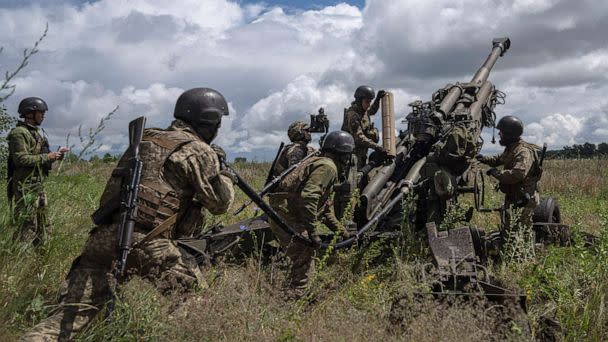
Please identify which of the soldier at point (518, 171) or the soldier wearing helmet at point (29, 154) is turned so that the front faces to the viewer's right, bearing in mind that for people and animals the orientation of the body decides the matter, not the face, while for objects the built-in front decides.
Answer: the soldier wearing helmet

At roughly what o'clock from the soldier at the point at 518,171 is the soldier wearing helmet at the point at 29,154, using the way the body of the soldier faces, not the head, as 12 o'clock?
The soldier wearing helmet is roughly at 11 o'clock from the soldier.

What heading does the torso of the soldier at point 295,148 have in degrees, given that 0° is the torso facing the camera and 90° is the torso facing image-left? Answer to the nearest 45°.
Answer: approximately 270°

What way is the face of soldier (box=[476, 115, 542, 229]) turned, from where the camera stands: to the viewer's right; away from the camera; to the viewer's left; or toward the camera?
to the viewer's left

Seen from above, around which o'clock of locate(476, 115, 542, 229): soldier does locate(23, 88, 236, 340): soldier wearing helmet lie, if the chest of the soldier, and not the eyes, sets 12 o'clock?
The soldier wearing helmet is roughly at 10 o'clock from the soldier.

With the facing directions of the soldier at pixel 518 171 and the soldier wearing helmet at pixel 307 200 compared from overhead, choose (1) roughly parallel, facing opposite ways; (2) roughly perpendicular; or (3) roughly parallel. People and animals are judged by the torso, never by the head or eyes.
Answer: roughly parallel, facing opposite ways

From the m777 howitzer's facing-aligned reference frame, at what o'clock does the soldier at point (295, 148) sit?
The soldier is roughly at 7 o'clock from the m777 howitzer.

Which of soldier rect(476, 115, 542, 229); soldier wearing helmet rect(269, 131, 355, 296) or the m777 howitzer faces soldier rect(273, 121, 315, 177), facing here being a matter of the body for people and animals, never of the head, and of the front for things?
soldier rect(476, 115, 542, 229)

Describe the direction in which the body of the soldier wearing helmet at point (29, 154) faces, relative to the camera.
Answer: to the viewer's right

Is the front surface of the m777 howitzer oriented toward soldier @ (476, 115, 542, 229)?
no

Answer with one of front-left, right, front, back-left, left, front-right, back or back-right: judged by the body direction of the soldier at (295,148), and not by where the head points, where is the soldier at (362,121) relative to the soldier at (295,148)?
front-left

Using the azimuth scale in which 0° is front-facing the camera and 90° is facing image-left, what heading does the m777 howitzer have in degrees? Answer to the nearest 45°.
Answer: approximately 225°

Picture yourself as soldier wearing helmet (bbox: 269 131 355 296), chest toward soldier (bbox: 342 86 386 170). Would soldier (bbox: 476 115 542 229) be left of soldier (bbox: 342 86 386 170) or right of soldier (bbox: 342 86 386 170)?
right

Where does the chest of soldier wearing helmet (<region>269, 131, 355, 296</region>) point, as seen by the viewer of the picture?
to the viewer's right

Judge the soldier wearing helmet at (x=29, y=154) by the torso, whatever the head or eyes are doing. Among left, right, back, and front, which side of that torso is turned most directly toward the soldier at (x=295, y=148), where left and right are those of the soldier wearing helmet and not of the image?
front

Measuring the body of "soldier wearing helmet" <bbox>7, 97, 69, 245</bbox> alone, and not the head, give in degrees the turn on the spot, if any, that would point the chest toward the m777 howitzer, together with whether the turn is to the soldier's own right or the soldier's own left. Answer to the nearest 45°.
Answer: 0° — they already face it

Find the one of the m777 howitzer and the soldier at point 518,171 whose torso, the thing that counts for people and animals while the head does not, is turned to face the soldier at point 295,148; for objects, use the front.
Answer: the soldier at point 518,171

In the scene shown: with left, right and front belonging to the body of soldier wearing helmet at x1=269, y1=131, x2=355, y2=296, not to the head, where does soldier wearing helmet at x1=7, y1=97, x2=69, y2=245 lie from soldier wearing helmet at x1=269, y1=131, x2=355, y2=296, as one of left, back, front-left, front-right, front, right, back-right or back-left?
back

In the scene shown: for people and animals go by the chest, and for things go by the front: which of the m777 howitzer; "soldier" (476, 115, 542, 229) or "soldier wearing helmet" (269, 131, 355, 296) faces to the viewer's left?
the soldier

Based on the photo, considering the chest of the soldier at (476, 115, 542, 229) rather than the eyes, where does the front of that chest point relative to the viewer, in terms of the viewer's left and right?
facing to the left of the viewer

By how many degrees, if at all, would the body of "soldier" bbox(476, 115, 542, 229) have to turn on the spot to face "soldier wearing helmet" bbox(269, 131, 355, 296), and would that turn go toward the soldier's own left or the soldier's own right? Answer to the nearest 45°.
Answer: approximately 45° to the soldier's own left

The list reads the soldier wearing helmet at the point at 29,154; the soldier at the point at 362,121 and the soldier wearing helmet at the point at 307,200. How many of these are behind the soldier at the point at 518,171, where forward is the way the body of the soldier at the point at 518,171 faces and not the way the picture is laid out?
0
